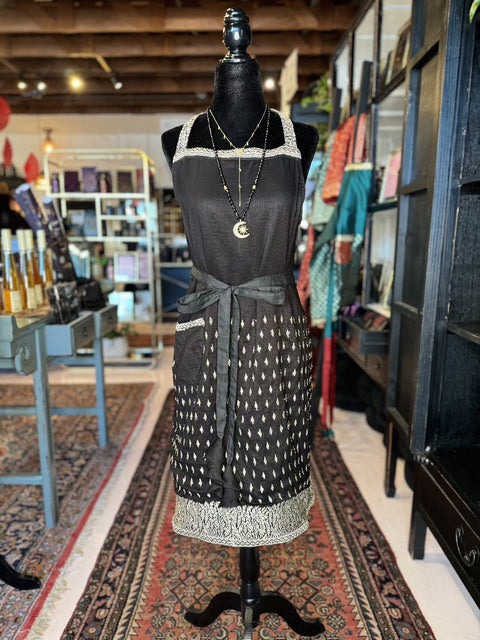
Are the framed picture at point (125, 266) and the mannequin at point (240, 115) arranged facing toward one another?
no

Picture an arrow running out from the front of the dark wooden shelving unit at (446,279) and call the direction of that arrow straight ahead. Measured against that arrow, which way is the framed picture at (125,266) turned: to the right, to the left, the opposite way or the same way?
to the left

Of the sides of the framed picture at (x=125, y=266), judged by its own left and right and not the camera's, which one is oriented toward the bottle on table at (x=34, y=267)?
front

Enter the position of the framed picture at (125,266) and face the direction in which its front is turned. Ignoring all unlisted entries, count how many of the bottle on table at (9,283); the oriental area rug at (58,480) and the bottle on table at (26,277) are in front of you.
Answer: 3

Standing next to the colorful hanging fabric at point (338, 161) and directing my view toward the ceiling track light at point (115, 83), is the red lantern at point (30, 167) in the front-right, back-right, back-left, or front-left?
front-left

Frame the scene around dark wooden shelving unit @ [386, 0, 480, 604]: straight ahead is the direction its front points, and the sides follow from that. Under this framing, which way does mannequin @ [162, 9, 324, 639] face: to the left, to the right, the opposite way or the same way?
to the left

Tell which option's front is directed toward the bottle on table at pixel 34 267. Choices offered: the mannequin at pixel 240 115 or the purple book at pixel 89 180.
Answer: the purple book

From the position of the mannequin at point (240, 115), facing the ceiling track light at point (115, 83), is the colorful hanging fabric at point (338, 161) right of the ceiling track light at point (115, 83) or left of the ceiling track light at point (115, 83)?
right

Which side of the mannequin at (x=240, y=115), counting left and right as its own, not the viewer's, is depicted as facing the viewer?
front

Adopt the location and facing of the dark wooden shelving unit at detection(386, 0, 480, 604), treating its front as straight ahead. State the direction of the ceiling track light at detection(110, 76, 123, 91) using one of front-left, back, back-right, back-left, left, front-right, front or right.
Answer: right

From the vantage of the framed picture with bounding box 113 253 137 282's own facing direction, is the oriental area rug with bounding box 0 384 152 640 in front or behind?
in front

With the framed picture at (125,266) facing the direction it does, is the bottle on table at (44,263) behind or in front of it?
in front

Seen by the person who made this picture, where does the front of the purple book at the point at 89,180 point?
facing the viewer

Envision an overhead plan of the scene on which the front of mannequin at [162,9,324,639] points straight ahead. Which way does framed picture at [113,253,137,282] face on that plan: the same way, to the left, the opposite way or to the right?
the same way

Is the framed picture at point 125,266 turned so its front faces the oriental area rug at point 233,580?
yes

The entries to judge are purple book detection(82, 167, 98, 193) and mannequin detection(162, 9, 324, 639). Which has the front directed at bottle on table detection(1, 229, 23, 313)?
the purple book

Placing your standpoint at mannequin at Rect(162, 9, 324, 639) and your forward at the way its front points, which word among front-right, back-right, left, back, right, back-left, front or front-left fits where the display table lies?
back-right

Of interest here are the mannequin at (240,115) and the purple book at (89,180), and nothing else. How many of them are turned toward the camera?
2

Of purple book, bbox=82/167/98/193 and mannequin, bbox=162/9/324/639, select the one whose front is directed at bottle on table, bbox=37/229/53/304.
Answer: the purple book

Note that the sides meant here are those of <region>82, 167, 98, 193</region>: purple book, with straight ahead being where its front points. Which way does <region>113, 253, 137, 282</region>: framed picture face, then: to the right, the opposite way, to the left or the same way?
the same way

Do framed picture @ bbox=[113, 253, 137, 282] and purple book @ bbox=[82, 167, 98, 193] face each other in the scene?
no

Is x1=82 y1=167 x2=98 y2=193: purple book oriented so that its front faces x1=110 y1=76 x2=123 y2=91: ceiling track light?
no
